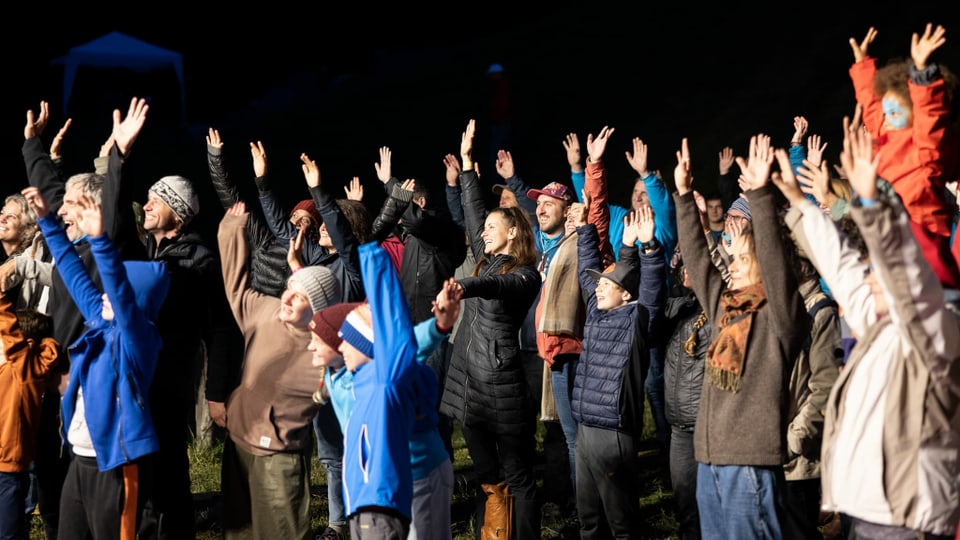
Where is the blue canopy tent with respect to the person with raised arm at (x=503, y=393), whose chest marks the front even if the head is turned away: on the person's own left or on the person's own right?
on the person's own right

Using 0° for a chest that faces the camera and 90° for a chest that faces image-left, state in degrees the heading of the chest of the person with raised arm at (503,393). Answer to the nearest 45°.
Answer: approximately 45°

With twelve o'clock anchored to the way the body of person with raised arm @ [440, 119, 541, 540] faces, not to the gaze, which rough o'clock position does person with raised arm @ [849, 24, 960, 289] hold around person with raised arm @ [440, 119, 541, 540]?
person with raised arm @ [849, 24, 960, 289] is roughly at 9 o'clock from person with raised arm @ [440, 119, 541, 540].

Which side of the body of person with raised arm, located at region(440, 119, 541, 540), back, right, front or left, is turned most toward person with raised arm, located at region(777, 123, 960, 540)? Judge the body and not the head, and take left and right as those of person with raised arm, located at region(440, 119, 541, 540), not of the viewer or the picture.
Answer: left

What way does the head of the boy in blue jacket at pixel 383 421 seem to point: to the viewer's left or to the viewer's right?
to the viewer's left

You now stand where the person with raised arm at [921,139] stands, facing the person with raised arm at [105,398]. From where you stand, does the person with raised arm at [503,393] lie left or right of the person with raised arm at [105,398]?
right

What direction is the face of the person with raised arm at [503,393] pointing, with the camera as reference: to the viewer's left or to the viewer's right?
to the viewer's left

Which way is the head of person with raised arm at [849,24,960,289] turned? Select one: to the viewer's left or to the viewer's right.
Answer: to the viewer's left
